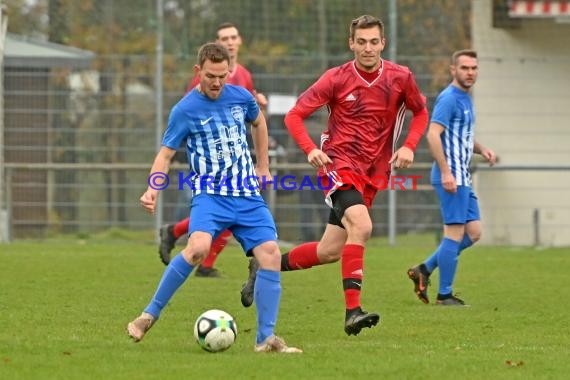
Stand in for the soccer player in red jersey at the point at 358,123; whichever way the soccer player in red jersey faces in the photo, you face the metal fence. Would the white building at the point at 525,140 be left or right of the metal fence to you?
right

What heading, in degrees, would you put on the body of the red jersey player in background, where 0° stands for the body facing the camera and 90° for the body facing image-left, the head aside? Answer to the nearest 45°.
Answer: approximately 315°

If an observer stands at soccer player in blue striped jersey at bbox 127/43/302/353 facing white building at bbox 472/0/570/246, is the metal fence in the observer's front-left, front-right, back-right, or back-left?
front-left

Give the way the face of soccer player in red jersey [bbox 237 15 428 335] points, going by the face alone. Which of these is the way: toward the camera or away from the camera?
toward the camera

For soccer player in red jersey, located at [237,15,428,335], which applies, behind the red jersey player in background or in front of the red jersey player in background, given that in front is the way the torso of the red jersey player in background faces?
in front

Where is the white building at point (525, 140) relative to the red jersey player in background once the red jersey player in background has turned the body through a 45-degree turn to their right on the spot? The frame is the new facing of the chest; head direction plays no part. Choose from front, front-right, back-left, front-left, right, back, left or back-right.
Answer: back-left

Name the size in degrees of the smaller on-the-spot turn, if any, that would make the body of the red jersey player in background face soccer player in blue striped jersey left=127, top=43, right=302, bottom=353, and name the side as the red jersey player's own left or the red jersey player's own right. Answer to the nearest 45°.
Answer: approximately 45° to the red jersey player's own right

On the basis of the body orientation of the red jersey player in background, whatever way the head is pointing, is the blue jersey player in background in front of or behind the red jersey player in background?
in front

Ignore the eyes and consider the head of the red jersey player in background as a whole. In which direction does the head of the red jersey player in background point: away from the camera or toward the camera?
toward the camera

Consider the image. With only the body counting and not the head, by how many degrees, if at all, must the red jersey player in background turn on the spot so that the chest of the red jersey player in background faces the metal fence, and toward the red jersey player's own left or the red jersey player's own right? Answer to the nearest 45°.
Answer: approximately 135° to the red jersey player's own left

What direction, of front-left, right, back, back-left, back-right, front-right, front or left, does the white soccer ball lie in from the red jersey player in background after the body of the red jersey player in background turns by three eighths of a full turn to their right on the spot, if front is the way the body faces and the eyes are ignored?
left

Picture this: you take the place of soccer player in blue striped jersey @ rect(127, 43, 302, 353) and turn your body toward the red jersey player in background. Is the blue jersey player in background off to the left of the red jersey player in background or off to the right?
right

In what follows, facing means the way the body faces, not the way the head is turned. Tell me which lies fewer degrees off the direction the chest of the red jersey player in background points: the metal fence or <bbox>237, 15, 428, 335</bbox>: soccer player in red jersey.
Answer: the soccer player in red jersey
